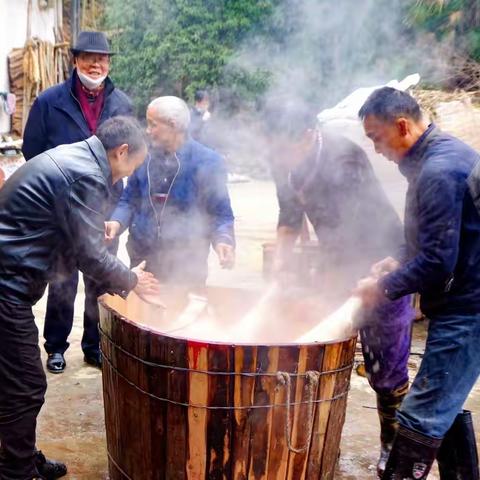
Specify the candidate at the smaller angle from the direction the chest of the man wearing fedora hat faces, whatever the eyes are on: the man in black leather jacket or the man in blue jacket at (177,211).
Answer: the man in black leather jacket

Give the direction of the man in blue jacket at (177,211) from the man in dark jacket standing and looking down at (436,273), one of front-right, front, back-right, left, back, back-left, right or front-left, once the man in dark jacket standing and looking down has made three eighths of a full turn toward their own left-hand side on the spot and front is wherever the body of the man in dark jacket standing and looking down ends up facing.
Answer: back

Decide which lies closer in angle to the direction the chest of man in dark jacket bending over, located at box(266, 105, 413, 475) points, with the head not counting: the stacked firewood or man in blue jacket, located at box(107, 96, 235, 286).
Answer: the man in blue jacket

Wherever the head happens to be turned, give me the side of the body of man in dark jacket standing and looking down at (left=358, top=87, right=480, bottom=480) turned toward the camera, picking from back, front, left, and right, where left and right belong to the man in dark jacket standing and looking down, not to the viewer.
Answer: left

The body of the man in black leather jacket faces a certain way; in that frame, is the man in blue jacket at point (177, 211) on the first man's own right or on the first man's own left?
on the first man's own left

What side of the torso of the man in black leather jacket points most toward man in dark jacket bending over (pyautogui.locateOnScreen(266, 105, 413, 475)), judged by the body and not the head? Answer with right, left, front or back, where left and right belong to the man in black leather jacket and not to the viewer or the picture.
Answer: front

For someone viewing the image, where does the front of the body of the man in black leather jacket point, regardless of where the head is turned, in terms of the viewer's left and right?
facing to the right of the viewer

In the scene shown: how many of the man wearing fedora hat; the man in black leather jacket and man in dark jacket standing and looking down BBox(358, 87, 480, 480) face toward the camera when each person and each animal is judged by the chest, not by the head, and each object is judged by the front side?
1

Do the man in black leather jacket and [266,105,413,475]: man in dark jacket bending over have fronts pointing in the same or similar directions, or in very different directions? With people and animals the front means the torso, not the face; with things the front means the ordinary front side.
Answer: very different directions

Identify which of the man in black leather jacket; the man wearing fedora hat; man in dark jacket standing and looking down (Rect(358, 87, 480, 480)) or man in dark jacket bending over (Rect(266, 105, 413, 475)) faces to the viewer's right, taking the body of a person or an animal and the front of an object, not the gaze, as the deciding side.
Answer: the man in black leather jacket

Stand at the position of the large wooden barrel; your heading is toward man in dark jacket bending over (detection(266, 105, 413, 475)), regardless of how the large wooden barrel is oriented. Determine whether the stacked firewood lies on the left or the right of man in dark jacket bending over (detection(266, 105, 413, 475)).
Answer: left

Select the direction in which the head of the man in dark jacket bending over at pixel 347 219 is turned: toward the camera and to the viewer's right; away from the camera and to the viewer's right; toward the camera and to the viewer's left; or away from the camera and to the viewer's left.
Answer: toward the camera and to the viewer's left

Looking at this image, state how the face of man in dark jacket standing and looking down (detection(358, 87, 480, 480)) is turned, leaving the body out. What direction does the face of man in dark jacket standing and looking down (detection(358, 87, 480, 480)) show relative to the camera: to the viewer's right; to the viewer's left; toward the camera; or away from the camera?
to the viewer's left

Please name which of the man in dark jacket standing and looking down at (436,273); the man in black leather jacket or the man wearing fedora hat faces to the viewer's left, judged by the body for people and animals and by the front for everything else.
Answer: the man in dark jacket standing and looking down

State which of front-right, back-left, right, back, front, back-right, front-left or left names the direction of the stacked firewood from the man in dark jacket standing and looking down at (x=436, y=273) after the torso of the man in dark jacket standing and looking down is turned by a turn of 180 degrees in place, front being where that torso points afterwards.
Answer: back-left

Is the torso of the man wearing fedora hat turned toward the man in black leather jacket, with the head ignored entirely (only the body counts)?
yes

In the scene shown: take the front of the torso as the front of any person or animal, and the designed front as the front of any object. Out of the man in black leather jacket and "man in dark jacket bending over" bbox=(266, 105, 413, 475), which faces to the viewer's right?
the man in black leather jacket
